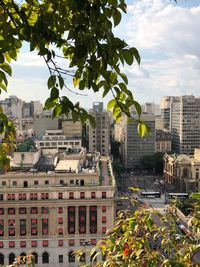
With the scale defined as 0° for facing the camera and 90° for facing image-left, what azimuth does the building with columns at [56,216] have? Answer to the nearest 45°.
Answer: approximately 0°
